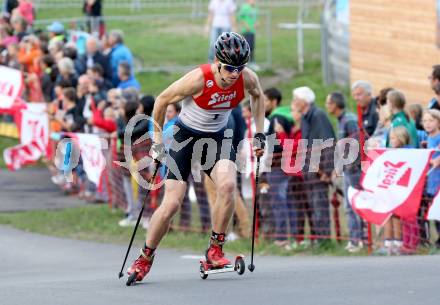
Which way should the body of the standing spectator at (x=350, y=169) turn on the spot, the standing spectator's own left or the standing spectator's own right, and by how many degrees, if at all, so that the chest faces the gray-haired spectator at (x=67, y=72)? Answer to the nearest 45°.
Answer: approximately 45° to the standing spectator's own right

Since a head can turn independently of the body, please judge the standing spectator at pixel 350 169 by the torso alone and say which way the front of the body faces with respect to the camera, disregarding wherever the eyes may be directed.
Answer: to the viewer's left

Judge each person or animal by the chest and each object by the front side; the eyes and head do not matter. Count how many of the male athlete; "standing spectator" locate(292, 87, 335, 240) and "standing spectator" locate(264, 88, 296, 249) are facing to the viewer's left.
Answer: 2

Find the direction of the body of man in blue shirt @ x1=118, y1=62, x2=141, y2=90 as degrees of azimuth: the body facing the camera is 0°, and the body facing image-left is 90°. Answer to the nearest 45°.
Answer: approximately 45°

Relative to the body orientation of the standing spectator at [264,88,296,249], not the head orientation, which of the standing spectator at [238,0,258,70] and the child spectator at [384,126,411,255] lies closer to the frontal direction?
the standing spectator

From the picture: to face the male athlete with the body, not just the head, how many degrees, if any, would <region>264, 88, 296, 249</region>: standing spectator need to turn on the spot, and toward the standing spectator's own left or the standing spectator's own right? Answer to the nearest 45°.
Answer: approximately 90° to the standing spectator's own left

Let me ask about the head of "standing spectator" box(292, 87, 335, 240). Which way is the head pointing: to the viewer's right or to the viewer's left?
to the viewer's left

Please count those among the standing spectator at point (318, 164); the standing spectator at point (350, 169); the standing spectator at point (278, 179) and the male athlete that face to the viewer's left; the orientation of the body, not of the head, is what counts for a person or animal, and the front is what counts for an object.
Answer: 3

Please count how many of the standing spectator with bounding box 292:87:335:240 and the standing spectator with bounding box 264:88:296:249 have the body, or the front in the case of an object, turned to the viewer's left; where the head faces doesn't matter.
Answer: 2

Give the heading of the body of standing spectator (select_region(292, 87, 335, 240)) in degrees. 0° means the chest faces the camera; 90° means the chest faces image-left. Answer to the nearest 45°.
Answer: approximately 90°
